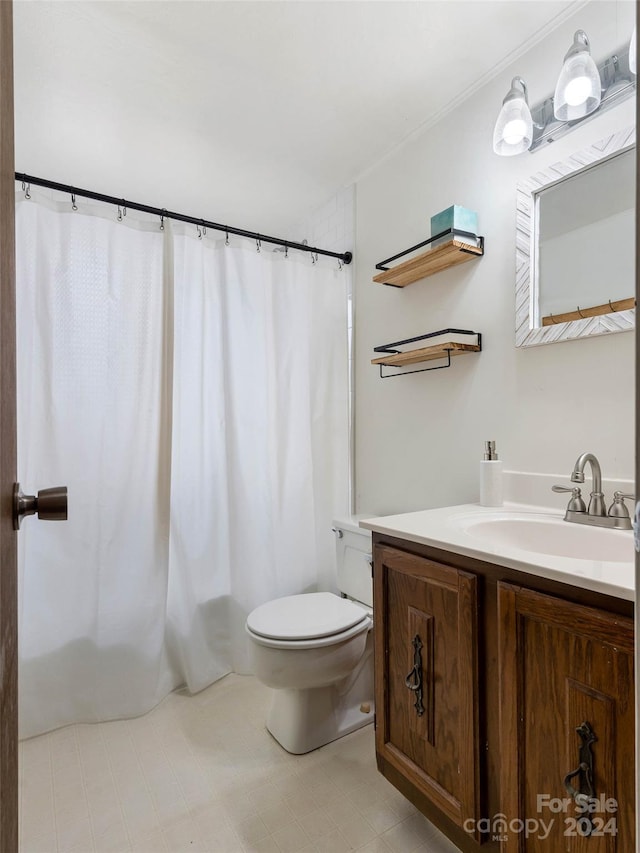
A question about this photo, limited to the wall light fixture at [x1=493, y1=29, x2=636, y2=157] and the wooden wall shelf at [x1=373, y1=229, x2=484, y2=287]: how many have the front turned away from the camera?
0

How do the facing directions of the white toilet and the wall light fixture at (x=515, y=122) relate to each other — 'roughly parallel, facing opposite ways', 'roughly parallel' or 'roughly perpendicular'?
roughly parallel

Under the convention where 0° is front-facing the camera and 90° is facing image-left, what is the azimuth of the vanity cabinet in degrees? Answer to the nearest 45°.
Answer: approximately 45°

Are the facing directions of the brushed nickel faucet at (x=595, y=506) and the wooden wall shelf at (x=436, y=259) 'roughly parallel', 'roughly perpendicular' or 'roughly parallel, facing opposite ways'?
roughly parallel

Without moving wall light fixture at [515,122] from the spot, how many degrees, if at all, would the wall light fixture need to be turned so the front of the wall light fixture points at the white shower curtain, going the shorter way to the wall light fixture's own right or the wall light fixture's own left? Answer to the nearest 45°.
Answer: approximately 45° to the wall light fixture's own right

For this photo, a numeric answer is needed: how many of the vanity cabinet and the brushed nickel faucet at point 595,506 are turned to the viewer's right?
0

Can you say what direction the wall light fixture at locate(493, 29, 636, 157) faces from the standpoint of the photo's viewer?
facing the viewer and to the left of the viewer

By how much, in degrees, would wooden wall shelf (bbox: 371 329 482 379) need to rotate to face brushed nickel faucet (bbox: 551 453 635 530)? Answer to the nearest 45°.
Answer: approximately 90° to its left

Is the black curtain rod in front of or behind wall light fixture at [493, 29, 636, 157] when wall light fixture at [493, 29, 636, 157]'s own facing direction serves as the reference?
in front
